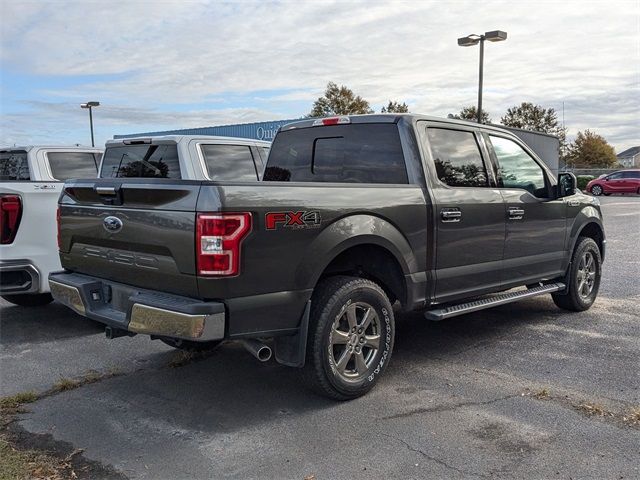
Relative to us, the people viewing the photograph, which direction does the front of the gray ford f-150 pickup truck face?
facing away from the viewer and to the right of the viewer

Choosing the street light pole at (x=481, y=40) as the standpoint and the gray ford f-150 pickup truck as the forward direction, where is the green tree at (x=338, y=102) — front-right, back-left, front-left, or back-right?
back-right

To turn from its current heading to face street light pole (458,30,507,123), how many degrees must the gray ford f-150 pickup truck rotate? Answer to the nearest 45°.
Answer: approximately 45° to its left
